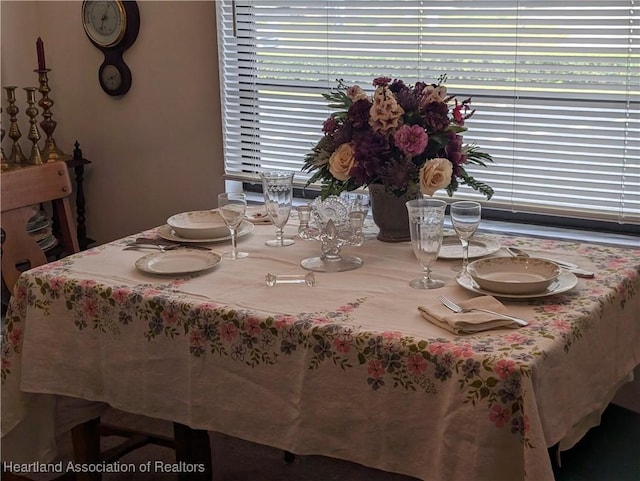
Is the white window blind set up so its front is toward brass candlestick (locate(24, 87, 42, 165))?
no

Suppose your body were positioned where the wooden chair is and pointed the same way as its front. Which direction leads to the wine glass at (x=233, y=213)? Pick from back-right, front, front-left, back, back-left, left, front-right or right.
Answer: front

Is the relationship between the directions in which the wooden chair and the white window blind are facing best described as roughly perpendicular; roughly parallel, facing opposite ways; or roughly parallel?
roughly perpendicular

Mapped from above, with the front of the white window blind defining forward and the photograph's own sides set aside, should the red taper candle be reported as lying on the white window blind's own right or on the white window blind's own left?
on the white window blind's own right

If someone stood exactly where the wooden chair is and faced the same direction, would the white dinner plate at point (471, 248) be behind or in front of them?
in front

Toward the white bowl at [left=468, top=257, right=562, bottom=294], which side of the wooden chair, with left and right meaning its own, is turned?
front

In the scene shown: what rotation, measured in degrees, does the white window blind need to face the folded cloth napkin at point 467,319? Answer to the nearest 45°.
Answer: approximately 45° to its left

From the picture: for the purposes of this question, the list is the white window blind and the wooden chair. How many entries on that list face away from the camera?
0

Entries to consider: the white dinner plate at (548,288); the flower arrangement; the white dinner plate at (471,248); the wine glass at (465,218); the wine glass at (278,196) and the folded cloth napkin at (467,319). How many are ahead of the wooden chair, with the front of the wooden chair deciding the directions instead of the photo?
6

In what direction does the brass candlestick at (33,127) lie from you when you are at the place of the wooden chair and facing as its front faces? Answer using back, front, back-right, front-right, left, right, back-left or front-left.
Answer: back-left

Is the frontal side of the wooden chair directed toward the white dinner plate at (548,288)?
yes

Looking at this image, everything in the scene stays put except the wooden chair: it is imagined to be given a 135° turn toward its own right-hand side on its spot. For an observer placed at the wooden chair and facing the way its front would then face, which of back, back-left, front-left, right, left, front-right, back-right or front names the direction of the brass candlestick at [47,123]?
right

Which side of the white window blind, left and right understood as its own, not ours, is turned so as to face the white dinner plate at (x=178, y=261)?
front

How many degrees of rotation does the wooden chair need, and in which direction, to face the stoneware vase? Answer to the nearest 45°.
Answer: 0° — it already faces it

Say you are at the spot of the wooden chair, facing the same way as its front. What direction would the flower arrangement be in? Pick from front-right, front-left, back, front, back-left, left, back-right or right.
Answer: front

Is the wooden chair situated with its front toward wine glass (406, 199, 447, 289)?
yes

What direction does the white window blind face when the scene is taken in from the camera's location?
facing the viewer and to the left of the viewer
